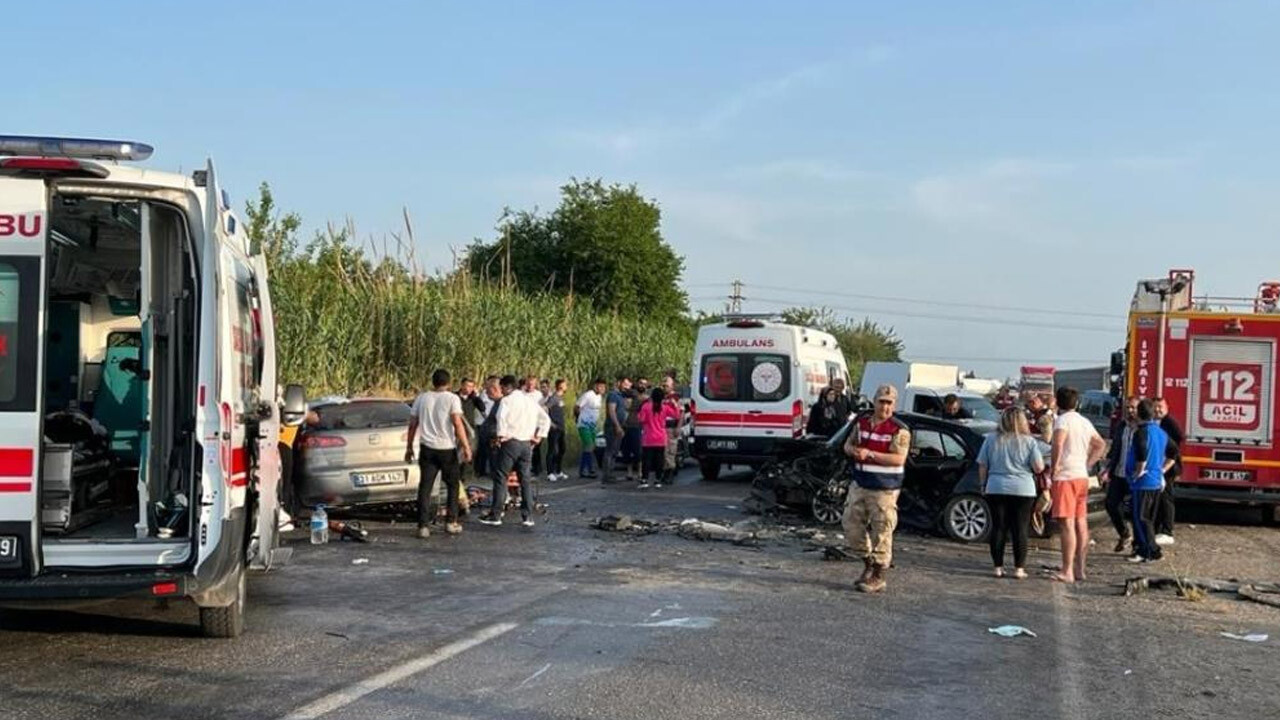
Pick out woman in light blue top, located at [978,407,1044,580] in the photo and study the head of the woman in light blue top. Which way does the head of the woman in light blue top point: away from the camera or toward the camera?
away from the camera

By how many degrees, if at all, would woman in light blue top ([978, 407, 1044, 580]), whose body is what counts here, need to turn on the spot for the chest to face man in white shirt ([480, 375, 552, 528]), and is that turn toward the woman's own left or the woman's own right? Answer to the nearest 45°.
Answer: approximately 90° to the woman's own left

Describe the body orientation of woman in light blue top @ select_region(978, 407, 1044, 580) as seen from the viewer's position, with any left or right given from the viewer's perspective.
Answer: facing away from the viewer

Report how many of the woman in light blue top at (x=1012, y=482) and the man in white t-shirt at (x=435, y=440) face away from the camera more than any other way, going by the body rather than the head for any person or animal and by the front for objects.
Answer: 2

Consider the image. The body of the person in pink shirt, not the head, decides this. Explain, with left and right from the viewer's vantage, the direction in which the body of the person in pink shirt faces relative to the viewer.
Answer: facing away from the viewer

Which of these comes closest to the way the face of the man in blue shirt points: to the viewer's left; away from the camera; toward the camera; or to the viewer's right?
away from the camera

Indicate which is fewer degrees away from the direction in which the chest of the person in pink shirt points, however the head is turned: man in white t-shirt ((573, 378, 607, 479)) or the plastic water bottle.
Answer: the man in white t-shirt

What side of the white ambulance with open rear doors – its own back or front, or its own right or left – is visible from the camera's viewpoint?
back

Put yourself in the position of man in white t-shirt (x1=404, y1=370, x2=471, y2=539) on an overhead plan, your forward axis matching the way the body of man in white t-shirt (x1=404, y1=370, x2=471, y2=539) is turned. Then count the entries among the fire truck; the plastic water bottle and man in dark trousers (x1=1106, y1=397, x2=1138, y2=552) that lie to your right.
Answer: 2

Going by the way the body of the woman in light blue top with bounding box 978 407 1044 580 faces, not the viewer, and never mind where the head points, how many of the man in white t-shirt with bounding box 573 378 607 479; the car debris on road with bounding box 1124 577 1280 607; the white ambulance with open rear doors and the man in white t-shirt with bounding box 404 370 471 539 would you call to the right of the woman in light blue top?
1

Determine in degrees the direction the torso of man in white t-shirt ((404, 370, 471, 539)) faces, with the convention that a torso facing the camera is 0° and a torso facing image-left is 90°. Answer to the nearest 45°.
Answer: approximately 180°

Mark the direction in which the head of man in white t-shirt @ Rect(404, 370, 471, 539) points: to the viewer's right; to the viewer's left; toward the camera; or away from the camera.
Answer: away from the camera

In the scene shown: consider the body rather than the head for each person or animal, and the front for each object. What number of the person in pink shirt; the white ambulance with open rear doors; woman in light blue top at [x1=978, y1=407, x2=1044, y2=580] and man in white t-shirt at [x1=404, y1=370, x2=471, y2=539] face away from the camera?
4

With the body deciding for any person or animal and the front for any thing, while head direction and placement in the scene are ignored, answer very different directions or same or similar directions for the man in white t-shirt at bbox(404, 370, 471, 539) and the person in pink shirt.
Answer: same or similar directions

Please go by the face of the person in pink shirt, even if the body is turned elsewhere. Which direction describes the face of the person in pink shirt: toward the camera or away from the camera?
away from the camera

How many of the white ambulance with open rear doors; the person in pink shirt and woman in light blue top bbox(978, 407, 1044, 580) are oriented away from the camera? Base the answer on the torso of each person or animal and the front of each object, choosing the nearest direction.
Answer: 3

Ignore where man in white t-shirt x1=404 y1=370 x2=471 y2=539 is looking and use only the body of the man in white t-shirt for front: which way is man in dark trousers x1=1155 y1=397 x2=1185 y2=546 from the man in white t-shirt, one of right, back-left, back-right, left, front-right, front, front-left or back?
right
